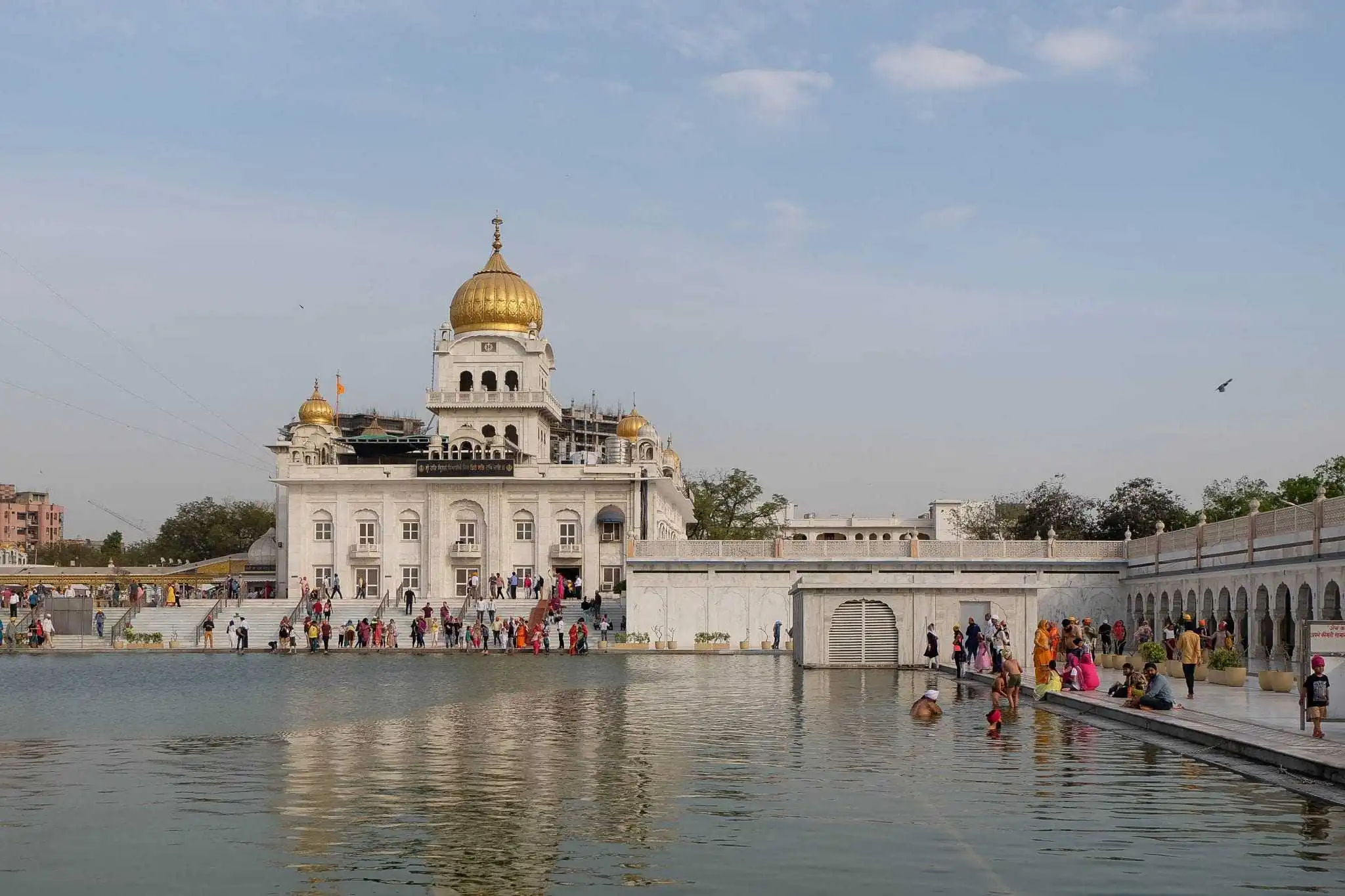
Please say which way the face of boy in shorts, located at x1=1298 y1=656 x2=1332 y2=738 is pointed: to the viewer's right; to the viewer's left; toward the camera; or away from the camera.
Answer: toward the camera

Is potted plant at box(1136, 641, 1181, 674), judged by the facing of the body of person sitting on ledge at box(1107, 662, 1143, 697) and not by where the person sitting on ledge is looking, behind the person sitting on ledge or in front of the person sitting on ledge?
behind

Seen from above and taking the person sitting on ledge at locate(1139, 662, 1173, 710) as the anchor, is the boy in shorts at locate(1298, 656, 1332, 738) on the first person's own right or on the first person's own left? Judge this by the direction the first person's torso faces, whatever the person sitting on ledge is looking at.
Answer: on the first person's own left

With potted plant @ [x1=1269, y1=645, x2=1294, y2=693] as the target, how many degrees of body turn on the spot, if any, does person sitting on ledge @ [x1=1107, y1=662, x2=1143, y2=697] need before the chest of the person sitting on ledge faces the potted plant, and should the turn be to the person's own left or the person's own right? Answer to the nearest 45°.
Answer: approximately 180°

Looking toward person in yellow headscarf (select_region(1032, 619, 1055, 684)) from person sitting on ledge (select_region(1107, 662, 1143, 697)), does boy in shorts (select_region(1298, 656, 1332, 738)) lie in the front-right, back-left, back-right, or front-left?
back-left

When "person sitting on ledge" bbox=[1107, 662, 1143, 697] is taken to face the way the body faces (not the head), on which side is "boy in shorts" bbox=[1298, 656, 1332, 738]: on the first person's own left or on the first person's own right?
on the first person's own left

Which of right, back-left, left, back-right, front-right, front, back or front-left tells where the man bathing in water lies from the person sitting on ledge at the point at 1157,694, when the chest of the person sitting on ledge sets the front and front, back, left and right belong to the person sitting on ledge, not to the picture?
front

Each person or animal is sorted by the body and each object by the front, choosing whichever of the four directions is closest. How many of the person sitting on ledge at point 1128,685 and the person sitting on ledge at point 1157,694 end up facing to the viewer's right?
0

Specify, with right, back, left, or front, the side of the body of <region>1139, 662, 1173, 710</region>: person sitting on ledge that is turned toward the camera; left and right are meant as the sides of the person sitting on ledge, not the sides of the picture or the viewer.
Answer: left

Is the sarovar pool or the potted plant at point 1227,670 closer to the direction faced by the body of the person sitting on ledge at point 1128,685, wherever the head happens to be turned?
the sarovar pool

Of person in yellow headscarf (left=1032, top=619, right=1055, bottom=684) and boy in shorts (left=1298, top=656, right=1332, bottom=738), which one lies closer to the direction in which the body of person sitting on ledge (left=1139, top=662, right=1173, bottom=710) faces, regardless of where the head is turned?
the person in yellow headscarf

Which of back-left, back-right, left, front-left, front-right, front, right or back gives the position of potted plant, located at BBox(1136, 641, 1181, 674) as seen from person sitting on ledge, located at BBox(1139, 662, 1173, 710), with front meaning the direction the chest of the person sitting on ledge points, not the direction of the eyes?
right
